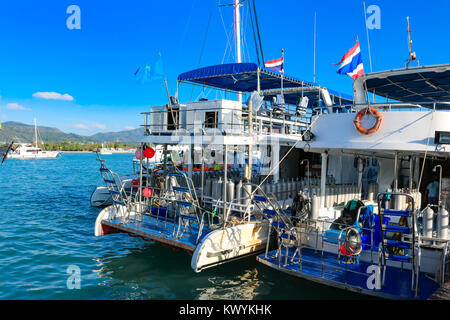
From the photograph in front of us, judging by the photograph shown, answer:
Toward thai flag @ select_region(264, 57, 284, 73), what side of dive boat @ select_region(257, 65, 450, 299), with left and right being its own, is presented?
left

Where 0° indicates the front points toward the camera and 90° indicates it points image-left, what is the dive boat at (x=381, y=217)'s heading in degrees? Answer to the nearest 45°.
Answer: approximately 225°

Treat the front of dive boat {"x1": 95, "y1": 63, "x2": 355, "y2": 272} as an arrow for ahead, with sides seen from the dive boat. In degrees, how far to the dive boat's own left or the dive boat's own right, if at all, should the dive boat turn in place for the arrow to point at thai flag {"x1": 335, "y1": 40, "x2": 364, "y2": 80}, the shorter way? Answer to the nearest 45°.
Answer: approximately 45° to the dive boat's own right

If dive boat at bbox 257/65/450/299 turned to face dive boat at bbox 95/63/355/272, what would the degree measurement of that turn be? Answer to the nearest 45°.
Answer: approximately 135° to its left

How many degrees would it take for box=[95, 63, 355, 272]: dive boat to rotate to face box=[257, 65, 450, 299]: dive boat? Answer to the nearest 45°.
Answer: approximately 90° to its right

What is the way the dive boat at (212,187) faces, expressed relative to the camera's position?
facing away from the viewer and to the right of the viewer
